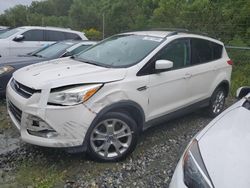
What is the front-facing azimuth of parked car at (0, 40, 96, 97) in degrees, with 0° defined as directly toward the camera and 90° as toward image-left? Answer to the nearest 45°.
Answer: approximately 45°

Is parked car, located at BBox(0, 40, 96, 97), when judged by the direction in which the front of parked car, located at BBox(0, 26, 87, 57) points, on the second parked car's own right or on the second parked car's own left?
on the second parked car's own left
